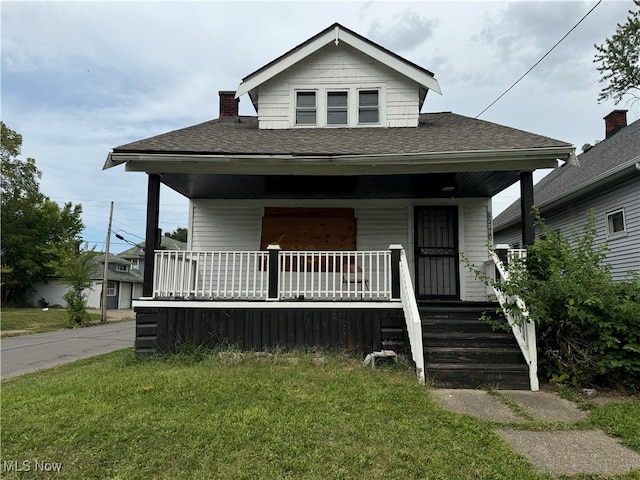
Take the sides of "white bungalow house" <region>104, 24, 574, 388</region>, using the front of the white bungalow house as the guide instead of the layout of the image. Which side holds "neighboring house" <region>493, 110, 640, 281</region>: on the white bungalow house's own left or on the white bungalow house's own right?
on the white bungalow house's own left

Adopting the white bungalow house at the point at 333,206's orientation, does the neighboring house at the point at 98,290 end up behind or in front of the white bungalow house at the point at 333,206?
behind

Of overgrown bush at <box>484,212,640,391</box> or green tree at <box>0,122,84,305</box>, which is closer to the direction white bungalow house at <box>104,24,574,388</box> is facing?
the overgrown bush

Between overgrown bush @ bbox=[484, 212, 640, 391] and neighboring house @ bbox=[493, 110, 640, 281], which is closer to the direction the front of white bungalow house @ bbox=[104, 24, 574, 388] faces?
the overgrown bush

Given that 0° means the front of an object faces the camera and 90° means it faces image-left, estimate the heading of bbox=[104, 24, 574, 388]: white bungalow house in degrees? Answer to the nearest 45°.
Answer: approximately 0°

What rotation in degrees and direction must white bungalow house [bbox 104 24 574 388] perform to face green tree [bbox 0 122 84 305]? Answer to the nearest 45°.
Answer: approximately 135° to its right

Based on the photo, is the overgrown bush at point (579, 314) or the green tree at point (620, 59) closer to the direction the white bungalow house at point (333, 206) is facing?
the overgrown bush

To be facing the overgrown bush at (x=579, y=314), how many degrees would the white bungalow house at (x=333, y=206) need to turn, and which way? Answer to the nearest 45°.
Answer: approximately 45° to its left

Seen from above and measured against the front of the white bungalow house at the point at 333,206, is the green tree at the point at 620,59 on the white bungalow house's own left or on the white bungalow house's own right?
on the white bungalow house's own left

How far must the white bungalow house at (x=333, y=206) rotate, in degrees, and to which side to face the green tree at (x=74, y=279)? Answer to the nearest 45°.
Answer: approximately 135° to its right
